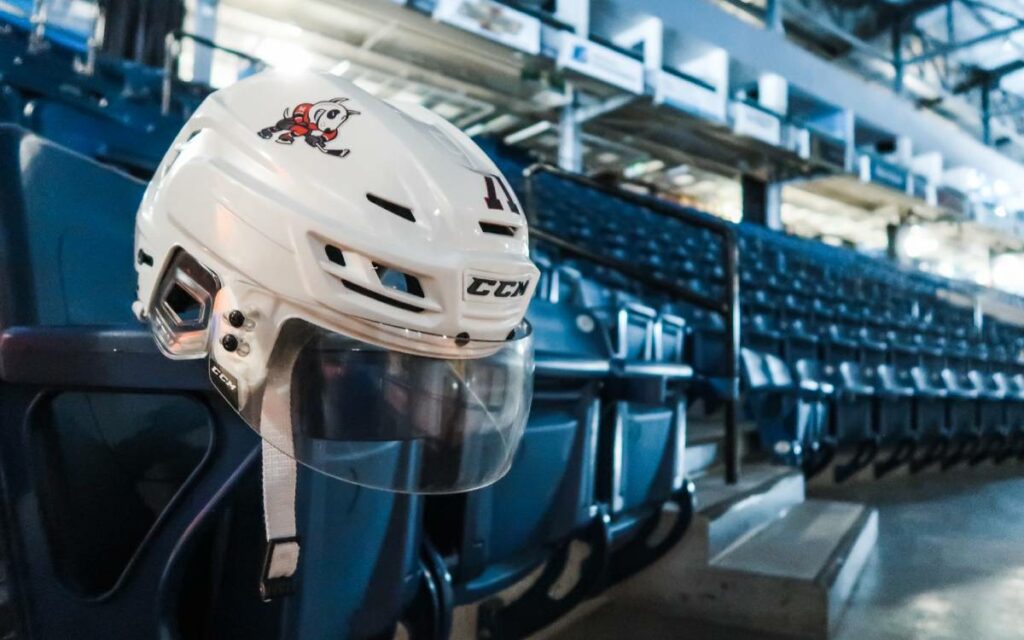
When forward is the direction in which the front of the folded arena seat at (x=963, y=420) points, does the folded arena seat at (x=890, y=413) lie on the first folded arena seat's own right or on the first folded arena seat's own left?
on the first folded arena seat's own right

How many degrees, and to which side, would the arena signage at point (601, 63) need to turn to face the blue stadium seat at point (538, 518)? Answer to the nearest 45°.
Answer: approximately 45° to its right

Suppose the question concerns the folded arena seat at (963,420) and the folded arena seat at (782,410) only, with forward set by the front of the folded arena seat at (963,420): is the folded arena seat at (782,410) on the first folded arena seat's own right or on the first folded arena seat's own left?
on the first folded arena seat's own right

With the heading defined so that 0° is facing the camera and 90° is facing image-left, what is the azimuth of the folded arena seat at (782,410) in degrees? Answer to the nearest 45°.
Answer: approximately 315°

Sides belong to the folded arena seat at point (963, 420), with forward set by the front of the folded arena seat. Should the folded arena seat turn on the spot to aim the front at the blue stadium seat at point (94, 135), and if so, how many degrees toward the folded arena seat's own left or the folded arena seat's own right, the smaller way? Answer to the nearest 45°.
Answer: approximately 90° to the folded arena seat's own right

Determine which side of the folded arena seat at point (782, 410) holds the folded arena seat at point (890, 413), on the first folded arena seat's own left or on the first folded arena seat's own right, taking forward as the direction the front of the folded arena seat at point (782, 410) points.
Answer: on the first folded arena seat's own left

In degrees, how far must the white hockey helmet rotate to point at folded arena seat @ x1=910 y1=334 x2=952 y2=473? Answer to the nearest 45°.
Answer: approximately 90° to its left

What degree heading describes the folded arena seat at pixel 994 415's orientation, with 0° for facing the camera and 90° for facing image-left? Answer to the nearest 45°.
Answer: approximately 315°

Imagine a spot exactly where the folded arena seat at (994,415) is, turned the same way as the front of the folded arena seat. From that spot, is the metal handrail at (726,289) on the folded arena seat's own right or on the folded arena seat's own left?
on the folded arena seat's own right

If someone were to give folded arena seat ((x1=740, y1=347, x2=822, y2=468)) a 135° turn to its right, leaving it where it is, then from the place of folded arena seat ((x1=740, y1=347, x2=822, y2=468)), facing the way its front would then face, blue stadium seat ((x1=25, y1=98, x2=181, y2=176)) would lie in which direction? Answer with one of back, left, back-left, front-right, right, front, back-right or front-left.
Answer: front-left

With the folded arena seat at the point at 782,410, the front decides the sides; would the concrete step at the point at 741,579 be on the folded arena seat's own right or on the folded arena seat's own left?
on the folded arena seat's own right

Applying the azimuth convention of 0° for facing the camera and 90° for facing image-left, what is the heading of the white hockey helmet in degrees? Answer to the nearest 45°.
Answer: approximately 315°
